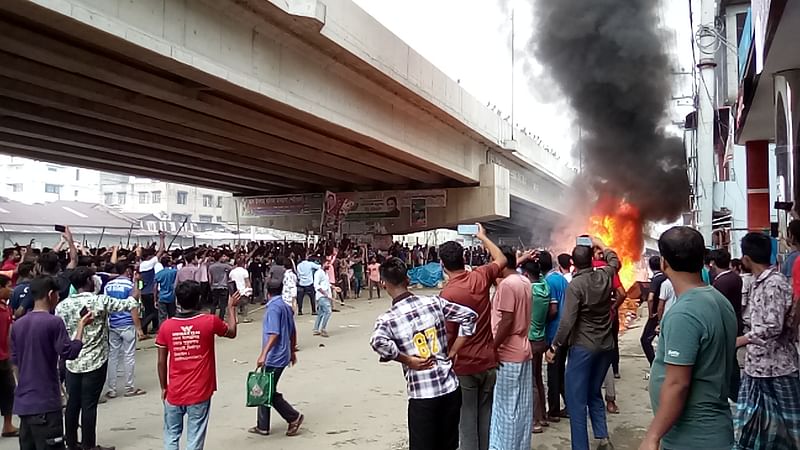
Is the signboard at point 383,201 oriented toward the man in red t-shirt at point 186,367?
yes

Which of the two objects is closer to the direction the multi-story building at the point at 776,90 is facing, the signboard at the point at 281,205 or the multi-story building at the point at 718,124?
the signboard

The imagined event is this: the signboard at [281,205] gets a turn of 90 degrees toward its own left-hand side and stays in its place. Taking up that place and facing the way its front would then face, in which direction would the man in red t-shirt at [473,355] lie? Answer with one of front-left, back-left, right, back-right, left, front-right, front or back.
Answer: right

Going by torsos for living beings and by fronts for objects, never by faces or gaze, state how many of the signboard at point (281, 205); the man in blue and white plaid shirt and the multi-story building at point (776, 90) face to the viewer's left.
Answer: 1

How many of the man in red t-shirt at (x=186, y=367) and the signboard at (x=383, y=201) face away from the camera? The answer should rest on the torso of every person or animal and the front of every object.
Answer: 1

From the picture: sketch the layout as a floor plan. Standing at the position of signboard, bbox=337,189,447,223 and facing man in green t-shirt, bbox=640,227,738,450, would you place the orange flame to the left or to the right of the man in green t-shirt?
left

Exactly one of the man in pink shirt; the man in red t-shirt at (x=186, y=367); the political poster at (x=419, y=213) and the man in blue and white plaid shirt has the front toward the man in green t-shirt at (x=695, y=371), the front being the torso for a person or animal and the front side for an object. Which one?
the political poster

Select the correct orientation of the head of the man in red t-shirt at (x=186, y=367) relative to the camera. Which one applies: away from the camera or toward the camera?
away from the camera

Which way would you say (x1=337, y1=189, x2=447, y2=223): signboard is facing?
toward the camera

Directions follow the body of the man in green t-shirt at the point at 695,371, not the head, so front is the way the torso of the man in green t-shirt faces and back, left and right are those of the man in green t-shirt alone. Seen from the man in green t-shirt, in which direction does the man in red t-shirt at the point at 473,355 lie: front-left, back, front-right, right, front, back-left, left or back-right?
front

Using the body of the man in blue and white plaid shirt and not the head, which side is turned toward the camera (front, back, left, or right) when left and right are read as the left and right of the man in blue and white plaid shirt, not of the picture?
back

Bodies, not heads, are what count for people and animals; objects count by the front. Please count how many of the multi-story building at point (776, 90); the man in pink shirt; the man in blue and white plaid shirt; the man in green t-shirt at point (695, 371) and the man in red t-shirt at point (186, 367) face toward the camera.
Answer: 0

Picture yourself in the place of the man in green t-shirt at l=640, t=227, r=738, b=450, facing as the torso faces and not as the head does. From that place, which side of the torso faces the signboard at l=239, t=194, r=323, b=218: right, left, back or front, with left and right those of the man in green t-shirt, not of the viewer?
front

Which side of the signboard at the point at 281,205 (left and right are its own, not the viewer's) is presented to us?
front

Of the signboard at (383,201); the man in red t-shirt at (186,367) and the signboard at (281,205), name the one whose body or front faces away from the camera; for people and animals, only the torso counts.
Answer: the man in red t-shirt

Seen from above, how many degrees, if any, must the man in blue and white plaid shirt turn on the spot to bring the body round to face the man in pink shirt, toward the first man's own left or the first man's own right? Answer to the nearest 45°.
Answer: approximately 45° to the first man's own right

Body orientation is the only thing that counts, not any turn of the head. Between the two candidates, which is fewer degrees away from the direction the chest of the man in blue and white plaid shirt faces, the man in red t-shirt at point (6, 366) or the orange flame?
the orange flame

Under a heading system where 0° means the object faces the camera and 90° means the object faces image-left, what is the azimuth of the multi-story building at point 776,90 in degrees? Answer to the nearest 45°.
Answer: approximately 90°
